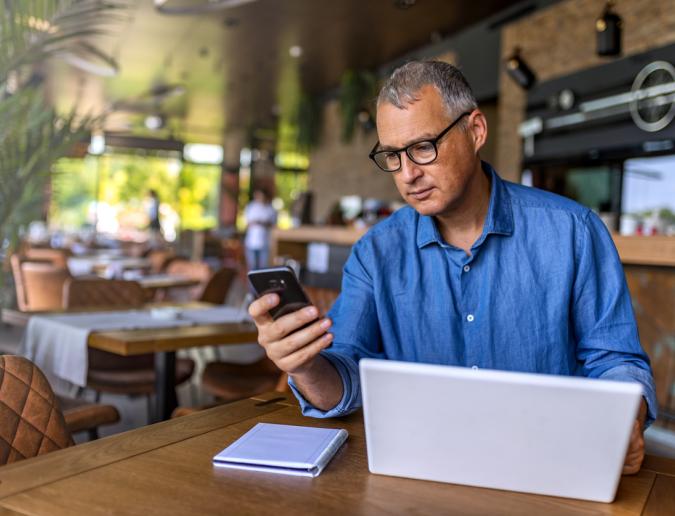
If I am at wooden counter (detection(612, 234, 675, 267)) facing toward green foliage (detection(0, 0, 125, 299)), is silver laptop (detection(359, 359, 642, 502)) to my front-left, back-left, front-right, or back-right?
front-left

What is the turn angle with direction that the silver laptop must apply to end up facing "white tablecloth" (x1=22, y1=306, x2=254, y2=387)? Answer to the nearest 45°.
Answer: approximately 45° to its left

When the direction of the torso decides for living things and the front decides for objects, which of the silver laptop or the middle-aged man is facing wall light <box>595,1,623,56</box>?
the silver laptop

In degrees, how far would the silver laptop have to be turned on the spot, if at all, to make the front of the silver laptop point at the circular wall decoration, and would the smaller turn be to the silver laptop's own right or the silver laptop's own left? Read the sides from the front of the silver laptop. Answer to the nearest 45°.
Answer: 0° — it already faces it

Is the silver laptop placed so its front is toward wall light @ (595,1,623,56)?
yes

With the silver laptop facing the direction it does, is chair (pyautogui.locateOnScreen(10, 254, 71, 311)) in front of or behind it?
in front

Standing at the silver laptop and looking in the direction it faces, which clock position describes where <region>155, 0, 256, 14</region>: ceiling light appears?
The ceiling light is roughly at 11 o'clock from the silver laptop.

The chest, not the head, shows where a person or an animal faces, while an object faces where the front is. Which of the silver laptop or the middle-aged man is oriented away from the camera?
the silver laptop

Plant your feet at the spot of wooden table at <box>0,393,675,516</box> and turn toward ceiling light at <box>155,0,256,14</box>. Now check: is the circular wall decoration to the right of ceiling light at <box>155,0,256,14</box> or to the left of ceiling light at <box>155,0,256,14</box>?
right

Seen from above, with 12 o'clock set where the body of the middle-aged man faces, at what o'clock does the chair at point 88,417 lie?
The chair is roughly at 2 o'clock from the middle-aged man.

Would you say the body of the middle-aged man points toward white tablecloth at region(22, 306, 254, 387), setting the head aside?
no

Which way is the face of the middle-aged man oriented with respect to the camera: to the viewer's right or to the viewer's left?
to the viewer's left

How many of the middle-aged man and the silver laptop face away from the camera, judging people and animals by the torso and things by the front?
1

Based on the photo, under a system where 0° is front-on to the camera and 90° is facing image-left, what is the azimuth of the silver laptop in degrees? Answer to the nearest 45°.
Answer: approximately 180°

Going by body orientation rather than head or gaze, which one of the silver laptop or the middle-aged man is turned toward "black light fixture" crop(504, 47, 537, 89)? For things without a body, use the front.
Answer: the silver laptop

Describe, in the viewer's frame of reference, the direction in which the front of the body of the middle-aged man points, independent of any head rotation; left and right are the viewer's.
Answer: facing the viewer and to the left of the viewer

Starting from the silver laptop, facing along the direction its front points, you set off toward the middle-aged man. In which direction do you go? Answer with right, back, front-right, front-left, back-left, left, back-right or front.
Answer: front
